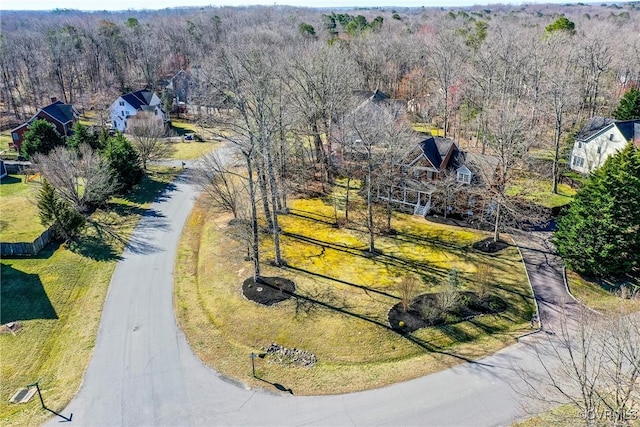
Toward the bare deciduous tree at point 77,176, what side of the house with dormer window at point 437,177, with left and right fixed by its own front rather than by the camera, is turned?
right

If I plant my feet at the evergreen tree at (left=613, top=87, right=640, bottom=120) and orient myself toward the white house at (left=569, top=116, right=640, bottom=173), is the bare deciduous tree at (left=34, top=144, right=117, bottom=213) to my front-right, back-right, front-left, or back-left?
front-right

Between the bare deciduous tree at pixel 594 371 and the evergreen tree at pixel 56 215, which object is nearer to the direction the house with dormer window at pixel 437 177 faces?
the bare deciduous tree

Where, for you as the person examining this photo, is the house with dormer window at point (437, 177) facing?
facing the viewer

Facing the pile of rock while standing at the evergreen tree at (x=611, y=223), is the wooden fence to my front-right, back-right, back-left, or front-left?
front-right

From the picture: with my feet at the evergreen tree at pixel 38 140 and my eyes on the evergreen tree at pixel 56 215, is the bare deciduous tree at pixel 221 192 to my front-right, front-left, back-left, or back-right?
front-left

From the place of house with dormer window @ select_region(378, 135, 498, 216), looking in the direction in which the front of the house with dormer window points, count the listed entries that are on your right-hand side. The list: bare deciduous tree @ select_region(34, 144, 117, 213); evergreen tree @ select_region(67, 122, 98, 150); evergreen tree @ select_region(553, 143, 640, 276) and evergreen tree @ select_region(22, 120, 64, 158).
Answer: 3

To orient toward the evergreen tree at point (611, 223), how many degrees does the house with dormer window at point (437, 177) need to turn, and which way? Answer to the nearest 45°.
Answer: approximately 45° to its left

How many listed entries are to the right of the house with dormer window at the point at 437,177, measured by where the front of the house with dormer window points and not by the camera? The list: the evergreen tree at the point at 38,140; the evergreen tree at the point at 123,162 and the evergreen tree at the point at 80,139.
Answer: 3

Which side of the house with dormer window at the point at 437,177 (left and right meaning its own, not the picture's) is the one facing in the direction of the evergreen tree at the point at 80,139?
right

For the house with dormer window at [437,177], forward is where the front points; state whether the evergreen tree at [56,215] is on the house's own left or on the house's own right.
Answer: on the house's own right

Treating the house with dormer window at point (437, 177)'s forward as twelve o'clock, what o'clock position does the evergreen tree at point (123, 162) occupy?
The evergreen tree is roughly at 3 o'clock from the house with dormer window.

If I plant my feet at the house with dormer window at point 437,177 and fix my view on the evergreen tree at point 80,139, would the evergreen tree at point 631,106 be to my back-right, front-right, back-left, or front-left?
back-right

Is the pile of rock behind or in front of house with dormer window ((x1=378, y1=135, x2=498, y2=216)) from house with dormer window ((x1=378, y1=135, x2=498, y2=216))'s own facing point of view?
in front

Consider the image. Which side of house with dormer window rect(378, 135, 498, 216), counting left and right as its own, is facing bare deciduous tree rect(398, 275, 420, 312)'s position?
front

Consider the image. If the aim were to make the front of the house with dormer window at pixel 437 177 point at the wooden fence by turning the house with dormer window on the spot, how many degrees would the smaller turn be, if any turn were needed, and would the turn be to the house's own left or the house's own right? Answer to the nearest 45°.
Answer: approximately 45° to the house's own right

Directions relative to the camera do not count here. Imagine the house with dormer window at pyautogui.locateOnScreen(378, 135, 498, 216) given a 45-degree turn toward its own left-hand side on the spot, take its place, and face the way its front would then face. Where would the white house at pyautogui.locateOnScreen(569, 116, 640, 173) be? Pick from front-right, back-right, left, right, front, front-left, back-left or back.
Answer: left
